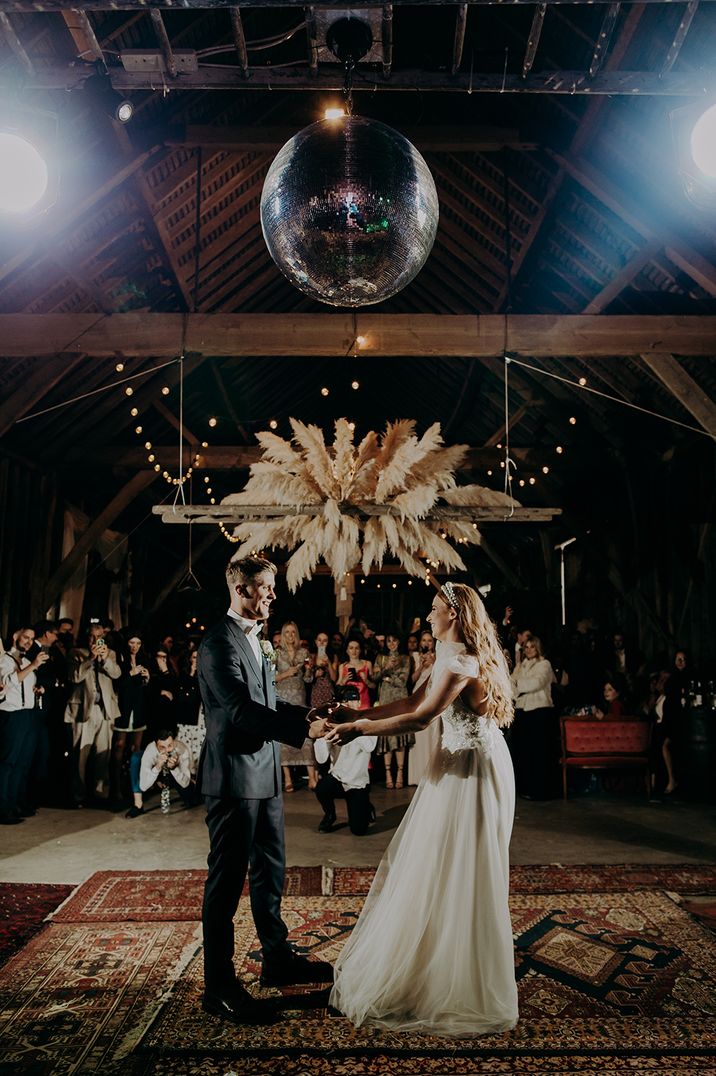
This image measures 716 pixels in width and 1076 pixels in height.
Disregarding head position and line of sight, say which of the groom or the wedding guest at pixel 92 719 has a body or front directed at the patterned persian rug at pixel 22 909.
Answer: the wedding guest

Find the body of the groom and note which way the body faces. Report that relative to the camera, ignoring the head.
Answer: to the viewer's right

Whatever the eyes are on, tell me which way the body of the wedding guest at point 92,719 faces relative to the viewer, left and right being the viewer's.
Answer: facing the viewer

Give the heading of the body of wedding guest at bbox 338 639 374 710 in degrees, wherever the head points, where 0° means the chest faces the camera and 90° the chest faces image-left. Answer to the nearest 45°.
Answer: approximately 0°

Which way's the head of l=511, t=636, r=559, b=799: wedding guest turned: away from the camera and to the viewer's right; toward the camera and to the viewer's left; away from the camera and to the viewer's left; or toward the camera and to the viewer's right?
toward the camera and to the viewer's left

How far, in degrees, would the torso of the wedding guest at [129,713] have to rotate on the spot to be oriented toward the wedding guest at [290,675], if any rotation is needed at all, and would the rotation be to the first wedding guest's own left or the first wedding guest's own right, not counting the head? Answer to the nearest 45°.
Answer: approximately 90° to the first wedding guest's own left

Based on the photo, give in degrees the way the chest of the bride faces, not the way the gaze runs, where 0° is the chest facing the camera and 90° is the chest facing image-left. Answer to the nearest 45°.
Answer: approximately 90°

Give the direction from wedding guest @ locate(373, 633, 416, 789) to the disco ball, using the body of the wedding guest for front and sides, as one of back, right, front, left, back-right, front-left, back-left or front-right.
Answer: front

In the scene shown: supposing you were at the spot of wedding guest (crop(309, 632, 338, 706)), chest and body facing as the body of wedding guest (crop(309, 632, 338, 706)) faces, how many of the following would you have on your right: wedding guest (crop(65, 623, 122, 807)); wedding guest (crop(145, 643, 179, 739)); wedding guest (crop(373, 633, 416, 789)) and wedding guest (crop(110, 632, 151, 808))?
3

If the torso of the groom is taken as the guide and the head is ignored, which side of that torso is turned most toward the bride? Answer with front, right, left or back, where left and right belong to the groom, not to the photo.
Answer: front

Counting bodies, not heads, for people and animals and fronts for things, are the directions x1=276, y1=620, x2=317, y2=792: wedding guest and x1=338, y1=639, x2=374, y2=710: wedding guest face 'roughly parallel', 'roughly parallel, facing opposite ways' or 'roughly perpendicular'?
roughly parallel

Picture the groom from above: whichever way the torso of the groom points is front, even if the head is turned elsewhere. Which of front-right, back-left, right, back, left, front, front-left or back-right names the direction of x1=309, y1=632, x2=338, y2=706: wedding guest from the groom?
left

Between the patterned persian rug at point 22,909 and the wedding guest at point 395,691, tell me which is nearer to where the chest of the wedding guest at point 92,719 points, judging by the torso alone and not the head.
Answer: the patterned persian rug

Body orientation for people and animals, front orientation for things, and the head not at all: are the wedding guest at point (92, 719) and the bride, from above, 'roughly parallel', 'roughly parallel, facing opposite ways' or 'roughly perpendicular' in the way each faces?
roughly perpendicular

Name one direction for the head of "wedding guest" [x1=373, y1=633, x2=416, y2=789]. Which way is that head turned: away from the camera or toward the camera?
toward the camera

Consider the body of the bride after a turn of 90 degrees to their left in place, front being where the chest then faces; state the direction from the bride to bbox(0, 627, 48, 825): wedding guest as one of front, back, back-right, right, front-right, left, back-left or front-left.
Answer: back-right

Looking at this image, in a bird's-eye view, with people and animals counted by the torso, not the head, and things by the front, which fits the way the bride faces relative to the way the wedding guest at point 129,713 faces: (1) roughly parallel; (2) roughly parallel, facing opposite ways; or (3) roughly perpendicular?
roughly perpendicular

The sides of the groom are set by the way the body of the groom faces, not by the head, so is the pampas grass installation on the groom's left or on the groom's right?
on the groom's left

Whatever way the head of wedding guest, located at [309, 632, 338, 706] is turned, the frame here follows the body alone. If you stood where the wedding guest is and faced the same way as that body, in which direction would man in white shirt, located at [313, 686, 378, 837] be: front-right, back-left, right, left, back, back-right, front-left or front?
front

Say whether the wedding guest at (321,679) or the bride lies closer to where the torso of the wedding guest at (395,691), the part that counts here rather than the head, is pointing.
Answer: the bride
